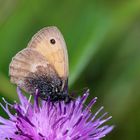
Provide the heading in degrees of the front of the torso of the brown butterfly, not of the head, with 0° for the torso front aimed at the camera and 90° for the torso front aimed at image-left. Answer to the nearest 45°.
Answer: approximately 270°
